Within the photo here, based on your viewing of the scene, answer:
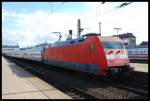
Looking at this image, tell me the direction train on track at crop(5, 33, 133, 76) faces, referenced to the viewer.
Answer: facing the viewer and to the right of the viewer
